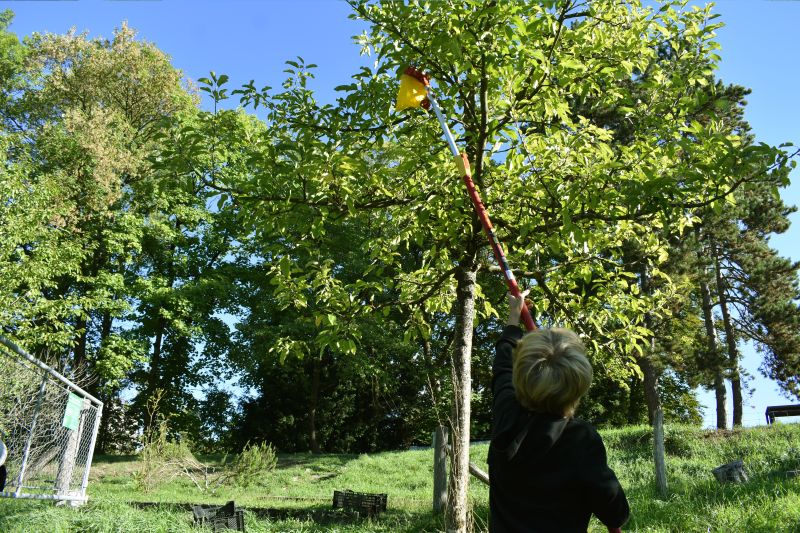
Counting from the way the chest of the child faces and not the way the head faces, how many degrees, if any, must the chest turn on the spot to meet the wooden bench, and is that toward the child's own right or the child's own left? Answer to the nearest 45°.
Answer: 0° — they already face it

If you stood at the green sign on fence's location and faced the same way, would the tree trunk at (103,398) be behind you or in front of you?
behind

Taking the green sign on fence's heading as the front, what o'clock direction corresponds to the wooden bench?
The wooden bench is roughly at 9 o'clock from the green sign on fence.

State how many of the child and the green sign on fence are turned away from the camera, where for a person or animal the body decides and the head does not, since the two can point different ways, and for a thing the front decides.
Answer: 1

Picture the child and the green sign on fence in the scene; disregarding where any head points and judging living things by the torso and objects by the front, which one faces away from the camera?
the child

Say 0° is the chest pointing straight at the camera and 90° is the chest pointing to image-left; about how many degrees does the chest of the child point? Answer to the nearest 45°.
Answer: approximately 180°

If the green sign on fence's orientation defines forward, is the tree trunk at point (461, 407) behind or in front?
in front

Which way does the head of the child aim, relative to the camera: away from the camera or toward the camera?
away from the camera

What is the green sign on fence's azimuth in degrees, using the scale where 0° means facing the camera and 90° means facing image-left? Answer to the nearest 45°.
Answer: approximately 0°

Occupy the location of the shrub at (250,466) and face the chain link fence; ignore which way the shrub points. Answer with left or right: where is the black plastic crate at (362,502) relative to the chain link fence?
left

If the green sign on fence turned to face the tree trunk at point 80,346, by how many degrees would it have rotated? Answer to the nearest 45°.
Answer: approximately 180°
